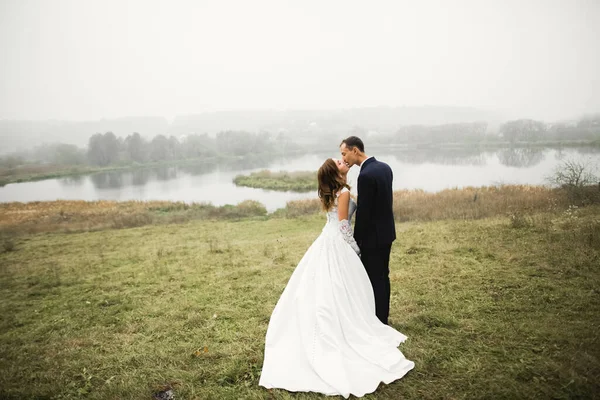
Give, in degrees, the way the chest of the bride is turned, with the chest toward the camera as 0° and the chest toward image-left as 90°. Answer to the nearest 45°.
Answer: approximately 225°

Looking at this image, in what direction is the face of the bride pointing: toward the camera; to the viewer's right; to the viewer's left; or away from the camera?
to the viewer's right

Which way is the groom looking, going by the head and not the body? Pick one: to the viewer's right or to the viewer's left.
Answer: to the viewer's left
